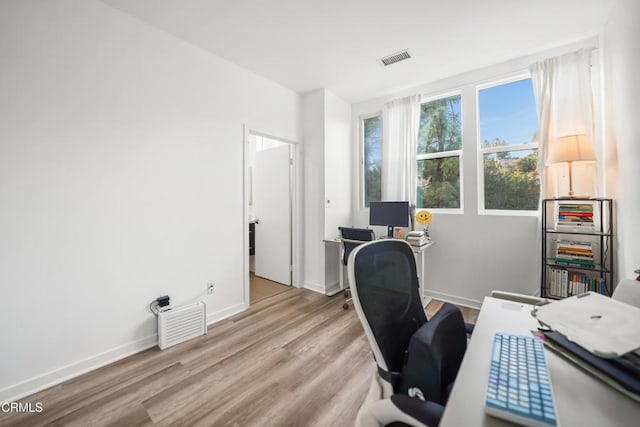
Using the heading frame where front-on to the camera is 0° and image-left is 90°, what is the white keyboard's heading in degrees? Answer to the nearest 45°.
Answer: approximately 90°

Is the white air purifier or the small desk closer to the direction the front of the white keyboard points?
the white air purifier

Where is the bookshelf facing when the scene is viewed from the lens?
facing the viewer

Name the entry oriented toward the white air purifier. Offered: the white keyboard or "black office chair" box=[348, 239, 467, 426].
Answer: the white keyboard

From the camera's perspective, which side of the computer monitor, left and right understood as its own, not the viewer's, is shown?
front

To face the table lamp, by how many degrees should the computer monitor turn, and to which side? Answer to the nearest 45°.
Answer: approximately 45° to its left

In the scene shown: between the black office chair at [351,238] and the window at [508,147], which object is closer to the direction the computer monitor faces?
the black office chair

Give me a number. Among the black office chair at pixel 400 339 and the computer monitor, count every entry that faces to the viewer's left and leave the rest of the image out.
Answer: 0

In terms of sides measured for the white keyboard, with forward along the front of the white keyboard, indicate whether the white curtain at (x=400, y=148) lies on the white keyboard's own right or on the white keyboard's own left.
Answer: on the white keyboard's own right

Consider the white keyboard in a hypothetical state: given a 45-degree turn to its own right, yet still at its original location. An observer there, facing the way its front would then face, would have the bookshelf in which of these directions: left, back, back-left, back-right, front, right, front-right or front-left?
front-right

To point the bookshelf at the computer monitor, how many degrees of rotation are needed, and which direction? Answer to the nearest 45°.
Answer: approximately 90° to its right

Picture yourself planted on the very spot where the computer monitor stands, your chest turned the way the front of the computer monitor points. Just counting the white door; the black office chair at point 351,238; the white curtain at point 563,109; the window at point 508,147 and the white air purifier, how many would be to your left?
2
